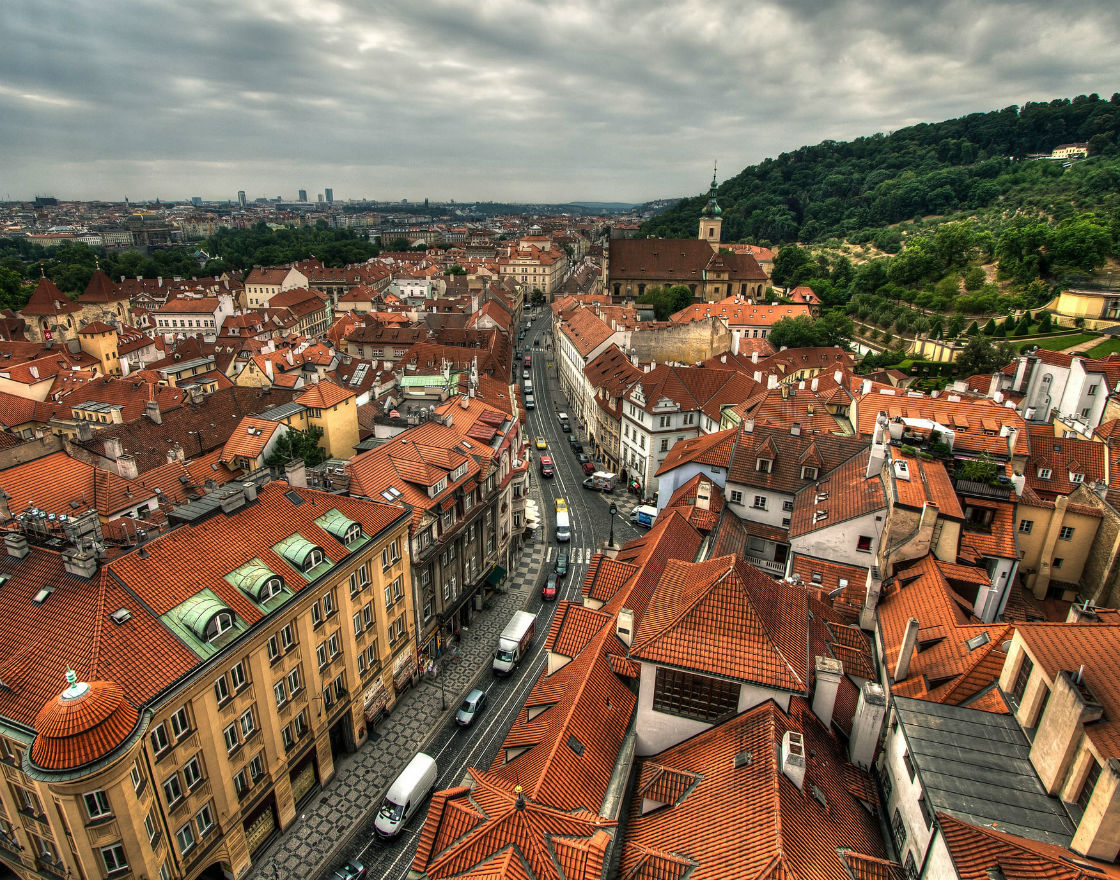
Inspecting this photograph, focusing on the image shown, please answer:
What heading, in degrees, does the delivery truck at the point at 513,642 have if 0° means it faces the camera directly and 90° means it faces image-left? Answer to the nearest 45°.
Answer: approximately 45°

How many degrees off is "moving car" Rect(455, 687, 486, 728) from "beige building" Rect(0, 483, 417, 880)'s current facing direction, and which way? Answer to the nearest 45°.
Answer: approximately 45° to its left

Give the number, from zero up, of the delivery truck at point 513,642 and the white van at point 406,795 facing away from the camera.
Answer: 0

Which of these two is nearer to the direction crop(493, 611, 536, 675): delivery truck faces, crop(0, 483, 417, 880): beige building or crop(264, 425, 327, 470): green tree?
the beige building

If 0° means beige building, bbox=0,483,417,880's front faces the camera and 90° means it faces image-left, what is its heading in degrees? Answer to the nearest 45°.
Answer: approximately 315°

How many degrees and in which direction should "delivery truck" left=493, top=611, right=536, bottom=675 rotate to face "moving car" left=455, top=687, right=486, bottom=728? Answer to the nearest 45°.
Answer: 0° — it already faces it

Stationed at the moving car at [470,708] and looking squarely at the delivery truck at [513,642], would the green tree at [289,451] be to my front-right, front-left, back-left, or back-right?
front-left

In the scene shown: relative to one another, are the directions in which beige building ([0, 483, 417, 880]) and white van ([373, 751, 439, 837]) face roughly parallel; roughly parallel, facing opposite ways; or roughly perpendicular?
roughly perpendicular

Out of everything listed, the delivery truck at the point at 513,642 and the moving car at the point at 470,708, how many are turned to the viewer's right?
0

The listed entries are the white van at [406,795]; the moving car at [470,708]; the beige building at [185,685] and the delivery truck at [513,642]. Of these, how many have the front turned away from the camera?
0
